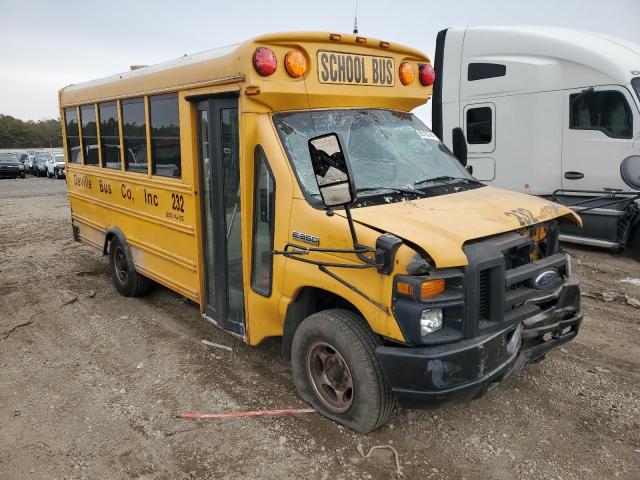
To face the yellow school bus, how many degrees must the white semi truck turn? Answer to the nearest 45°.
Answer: approximately 90° to its right

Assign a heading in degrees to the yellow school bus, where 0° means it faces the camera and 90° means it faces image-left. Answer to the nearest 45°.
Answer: approximately 315°

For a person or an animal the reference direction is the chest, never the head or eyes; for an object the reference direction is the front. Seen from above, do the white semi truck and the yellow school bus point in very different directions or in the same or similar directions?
same or similar directions

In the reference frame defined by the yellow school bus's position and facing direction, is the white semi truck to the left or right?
on its left

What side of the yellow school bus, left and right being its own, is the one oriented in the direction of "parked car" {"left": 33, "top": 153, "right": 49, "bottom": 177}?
back

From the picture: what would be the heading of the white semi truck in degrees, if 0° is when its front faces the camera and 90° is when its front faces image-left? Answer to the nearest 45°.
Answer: approximately 270°

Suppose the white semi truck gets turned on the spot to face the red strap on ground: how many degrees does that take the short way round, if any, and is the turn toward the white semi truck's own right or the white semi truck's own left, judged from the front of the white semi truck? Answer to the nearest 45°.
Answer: approximately 90° to the white semi truck's own right

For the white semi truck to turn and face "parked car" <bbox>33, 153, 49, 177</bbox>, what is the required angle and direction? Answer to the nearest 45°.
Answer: approximately 135° to its left

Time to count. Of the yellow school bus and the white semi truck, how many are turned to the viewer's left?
0
